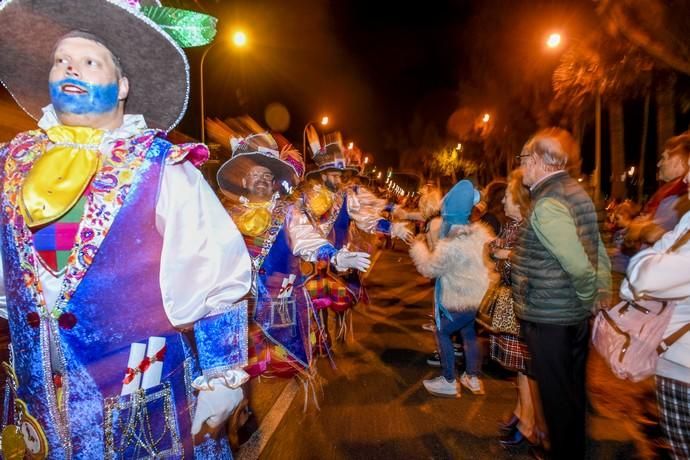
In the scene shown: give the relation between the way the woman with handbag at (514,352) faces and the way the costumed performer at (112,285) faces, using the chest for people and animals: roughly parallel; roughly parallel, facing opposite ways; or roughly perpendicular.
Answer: roughly perpendicular

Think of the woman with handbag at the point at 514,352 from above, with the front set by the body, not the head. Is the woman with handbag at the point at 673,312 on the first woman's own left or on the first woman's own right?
on the first woman's own left

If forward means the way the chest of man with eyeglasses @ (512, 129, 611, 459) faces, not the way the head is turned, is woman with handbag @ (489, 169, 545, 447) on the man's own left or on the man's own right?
on the man's own right

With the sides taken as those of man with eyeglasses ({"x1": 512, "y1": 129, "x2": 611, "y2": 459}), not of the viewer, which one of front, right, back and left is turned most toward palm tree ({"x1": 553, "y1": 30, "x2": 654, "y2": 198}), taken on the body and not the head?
right

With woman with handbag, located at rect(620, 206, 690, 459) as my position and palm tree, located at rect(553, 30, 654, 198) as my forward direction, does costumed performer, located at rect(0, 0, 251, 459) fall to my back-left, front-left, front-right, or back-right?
back-left

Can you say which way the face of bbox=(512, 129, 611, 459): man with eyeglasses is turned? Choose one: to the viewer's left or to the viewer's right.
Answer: to the viewer's left

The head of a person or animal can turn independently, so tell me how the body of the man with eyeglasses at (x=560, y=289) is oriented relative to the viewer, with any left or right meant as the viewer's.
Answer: facing to the left of the viewer

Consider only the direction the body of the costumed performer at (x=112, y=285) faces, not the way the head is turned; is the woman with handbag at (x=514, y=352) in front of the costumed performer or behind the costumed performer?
behind

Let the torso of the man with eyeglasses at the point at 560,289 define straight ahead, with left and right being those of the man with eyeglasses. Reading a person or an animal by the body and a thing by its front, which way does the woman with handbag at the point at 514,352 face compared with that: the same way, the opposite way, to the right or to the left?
the same way

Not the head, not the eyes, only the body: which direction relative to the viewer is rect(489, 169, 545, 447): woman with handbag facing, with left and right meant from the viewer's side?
facing to the left of the viewer

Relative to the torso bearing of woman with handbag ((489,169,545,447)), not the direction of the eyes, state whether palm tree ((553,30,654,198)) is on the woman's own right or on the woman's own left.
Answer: on the woman's own right

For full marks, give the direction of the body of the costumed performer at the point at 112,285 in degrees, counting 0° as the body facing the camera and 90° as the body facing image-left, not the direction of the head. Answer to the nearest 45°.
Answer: approximately 45°

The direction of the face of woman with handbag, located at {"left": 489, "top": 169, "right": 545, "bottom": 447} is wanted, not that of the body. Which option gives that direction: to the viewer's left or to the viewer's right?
to the viewer's left

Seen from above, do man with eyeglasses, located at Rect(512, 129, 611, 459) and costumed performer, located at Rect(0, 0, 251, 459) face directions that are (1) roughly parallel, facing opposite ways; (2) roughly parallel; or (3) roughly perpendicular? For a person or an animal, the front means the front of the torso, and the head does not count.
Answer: roughly perpendicular
